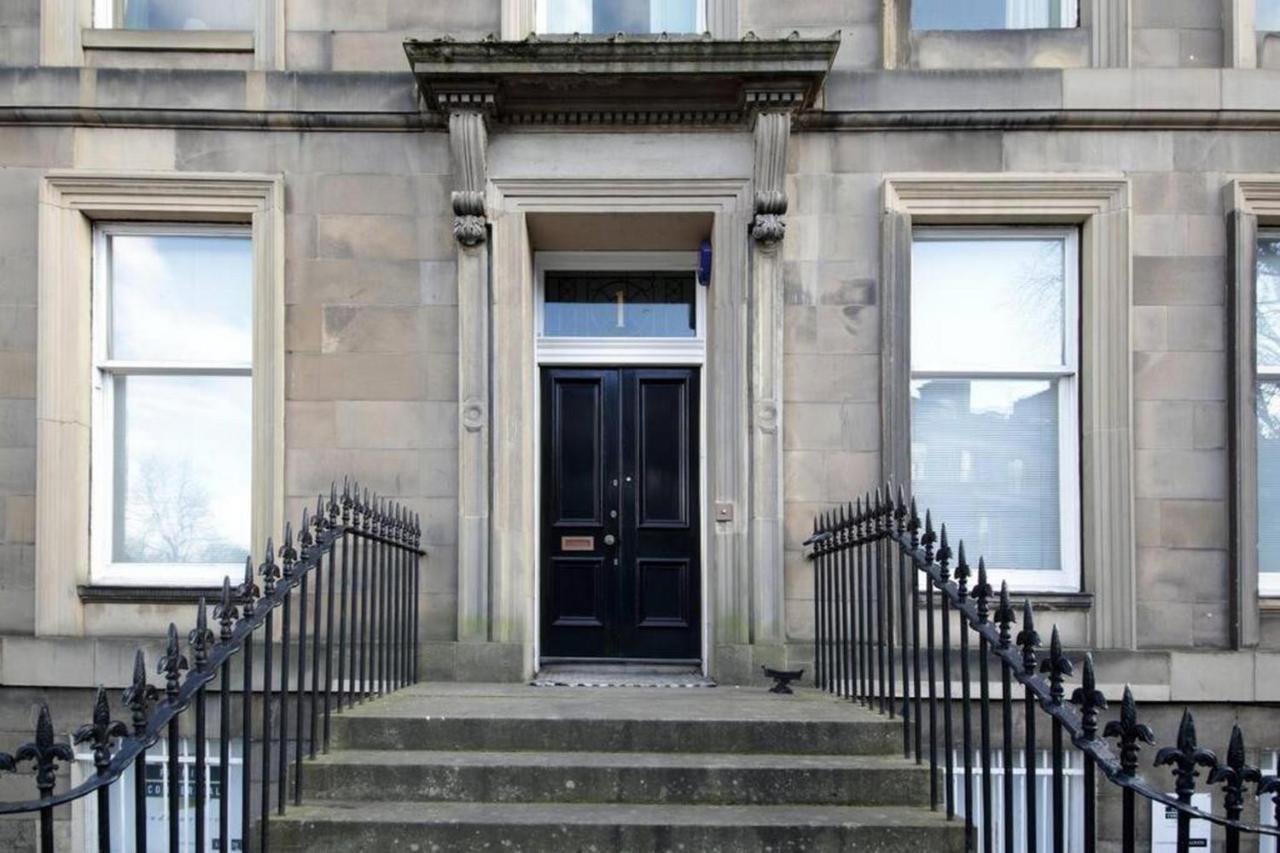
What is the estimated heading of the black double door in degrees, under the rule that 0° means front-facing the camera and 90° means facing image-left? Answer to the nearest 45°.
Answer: approximately 0°

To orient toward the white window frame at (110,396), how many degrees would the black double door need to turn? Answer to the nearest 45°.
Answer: approximately 90° to its right

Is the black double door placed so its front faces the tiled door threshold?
yes

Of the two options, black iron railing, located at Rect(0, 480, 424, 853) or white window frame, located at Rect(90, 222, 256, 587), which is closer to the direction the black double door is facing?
the black iron railing

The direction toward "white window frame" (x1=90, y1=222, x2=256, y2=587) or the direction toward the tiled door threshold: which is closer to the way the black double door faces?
the tiled door threshold
